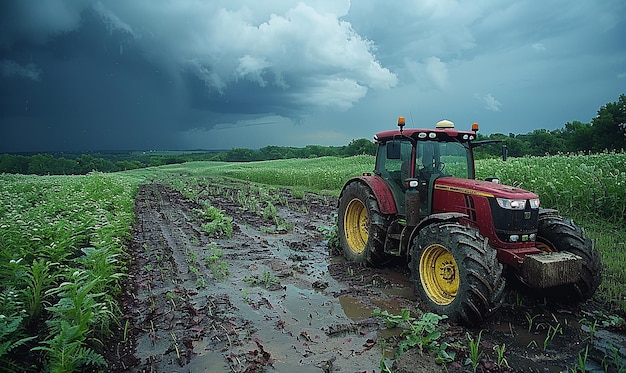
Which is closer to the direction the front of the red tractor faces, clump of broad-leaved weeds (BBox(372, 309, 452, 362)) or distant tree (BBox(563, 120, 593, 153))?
the clump of broad-leaved weeds

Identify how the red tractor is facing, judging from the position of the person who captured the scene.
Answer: facing the viewer and to the right of the viewer

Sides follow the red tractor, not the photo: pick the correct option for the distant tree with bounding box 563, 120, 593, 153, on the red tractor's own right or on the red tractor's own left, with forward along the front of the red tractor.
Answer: on the red tractor's own left

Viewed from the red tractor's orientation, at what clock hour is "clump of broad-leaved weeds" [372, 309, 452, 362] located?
The clump of broad-leaved weeds is roughly at 2 o'clock from the red tractor.

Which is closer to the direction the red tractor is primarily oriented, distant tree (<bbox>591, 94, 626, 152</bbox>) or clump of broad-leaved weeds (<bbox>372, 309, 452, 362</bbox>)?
the clump of broad-leaved weeds

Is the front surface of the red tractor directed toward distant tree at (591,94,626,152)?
no
